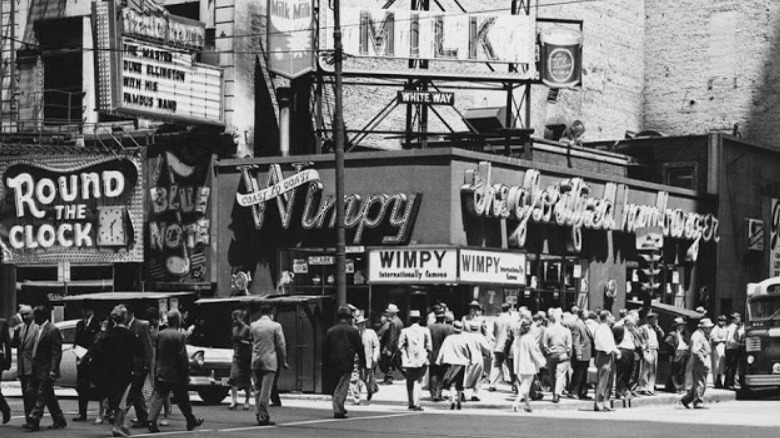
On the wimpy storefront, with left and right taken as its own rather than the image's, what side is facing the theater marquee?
right

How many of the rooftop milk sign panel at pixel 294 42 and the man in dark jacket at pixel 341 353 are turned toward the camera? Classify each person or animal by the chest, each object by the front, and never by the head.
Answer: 1

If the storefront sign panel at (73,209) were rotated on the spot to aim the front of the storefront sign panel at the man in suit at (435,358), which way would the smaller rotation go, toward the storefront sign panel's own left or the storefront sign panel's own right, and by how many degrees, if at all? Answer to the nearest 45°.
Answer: approximately 45° to the storefront sign panel's own left

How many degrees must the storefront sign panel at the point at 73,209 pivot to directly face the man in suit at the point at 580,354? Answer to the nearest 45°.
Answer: approximately 45° to its left

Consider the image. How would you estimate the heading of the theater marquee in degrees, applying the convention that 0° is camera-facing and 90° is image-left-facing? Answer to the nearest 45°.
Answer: approximately 315°

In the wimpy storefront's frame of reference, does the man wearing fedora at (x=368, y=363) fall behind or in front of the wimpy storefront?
in front

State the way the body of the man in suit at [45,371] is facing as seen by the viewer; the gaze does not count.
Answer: to the viewer's left

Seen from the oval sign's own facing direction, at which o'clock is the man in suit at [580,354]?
The man in suit is roughly at 12 o'clock from the oval sign.
